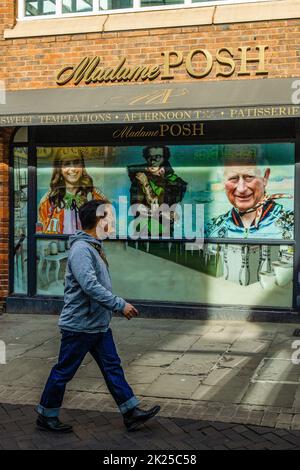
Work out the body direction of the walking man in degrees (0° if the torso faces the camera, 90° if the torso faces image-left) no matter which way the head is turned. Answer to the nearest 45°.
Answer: approximately 270°
